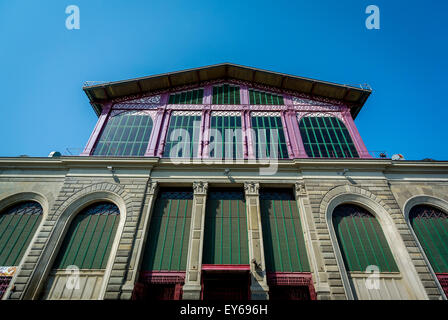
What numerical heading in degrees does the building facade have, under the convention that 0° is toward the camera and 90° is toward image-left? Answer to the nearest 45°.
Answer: approximately 0°
